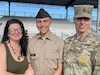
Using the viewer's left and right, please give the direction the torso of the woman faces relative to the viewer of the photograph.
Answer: facing the viewer and to the right of the viewer

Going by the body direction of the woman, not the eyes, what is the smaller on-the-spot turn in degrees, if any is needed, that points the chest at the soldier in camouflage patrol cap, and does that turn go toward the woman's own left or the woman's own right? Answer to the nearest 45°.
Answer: approximately 45° to the woman's own left
